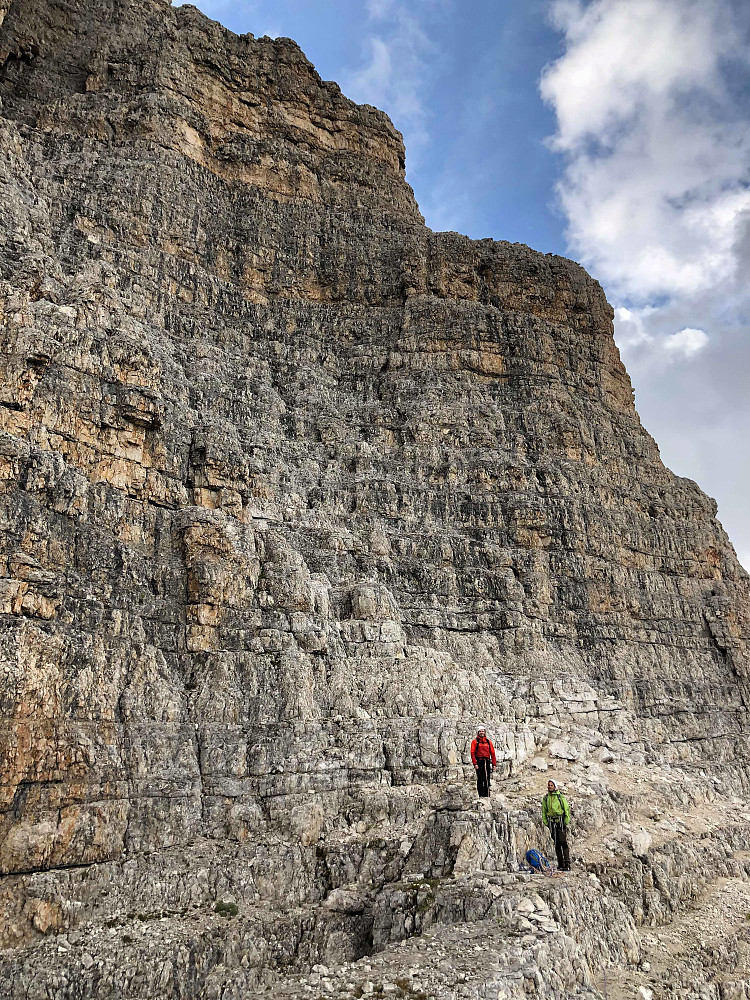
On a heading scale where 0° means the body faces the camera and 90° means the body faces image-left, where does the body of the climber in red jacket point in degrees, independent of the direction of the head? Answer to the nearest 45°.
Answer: approximately 0°

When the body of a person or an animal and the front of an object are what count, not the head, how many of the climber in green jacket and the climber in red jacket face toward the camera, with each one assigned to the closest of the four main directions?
2

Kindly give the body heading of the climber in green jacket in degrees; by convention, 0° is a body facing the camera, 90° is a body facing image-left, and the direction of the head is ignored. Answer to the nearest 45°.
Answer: approximately 0°
